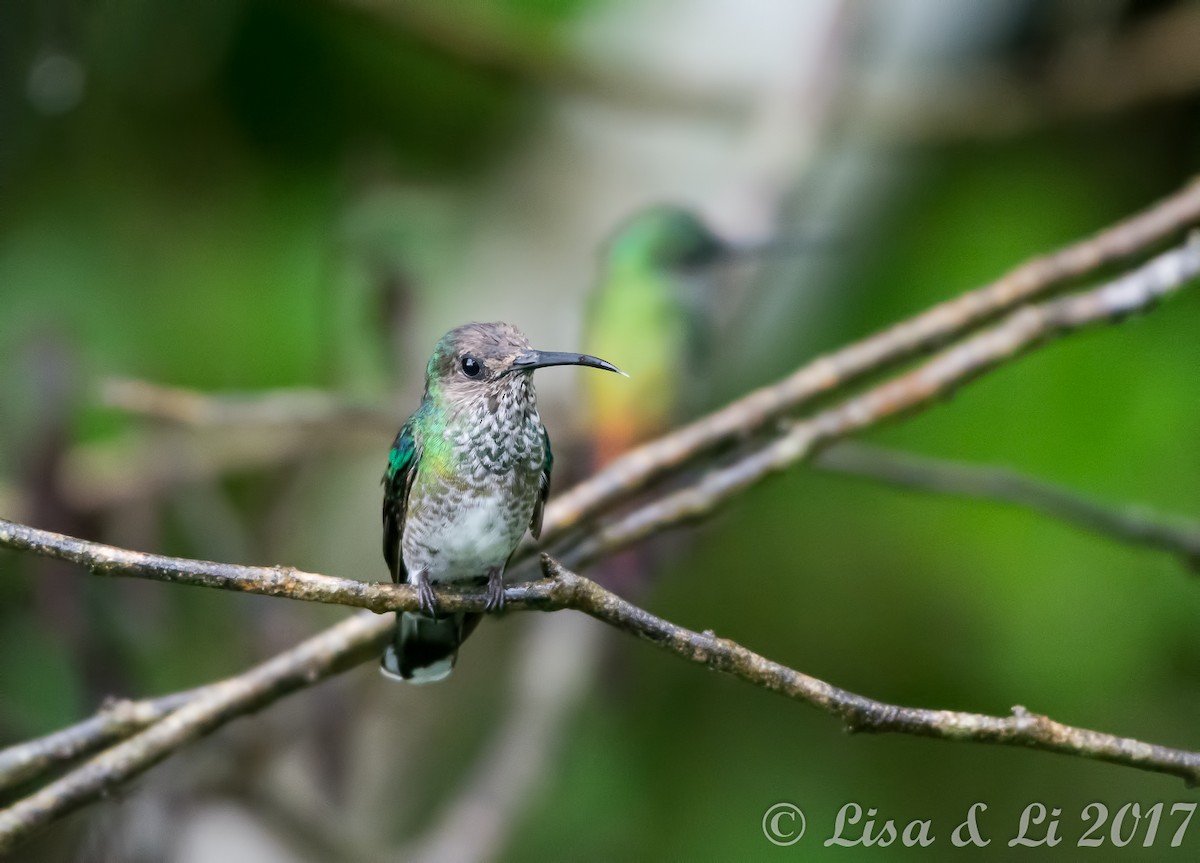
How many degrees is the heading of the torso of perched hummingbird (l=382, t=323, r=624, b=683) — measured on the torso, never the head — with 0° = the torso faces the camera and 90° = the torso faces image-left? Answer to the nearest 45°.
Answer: approximately 315°

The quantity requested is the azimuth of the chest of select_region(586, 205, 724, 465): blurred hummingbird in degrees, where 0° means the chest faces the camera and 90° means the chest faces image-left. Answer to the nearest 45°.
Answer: approximately 270°

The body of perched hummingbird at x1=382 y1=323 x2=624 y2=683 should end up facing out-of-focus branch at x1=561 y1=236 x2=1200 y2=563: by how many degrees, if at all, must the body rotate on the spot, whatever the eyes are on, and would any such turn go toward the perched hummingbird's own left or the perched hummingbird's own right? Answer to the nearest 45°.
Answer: approximately 45° to the perched hummingbird's own left
